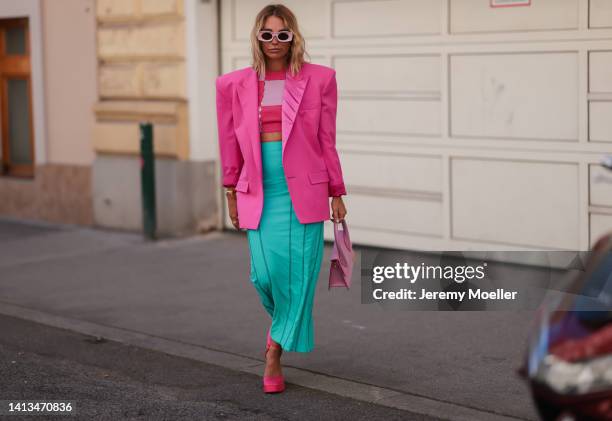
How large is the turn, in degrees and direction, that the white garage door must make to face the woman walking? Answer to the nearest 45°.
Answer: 0° — it already faces them

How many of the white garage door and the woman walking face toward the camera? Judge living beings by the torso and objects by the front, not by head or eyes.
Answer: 2

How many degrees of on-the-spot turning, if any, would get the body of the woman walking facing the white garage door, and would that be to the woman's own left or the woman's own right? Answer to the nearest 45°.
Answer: approximately 135° to the woman's own left

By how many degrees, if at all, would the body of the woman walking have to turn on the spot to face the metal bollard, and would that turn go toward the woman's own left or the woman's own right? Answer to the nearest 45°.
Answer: approximately 180°

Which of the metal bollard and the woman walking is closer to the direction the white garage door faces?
the woman walking

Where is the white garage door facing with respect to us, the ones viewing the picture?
facing the viewer

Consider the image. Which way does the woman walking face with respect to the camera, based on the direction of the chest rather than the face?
toward the camera
